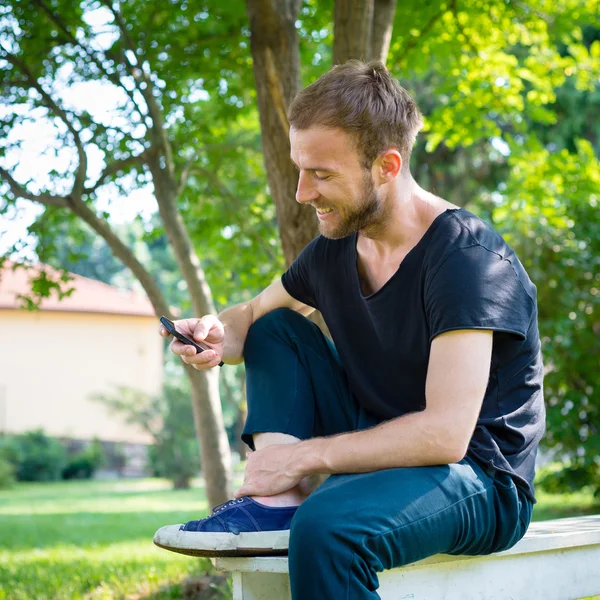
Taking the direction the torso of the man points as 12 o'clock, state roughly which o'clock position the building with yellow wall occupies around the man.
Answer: The building with yellow wall is roughly at 4 o'clock from the man.

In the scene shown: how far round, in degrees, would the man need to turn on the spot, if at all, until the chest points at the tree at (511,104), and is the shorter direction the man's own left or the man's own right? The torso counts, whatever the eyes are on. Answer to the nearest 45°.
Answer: approximately 135° to the man's own right

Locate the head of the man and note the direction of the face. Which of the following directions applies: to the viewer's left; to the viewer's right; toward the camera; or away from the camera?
to the viewer's left

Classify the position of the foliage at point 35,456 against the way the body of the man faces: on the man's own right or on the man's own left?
on the man's own right

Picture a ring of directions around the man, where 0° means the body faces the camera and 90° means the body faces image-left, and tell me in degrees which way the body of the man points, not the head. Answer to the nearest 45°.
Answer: approximately 45°

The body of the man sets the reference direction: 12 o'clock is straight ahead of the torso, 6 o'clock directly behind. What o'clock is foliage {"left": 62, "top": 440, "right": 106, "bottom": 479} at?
The foliage is roughly at 4 o'clock from the man.
